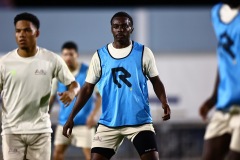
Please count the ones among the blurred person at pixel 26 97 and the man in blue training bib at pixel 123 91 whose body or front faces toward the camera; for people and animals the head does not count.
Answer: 2

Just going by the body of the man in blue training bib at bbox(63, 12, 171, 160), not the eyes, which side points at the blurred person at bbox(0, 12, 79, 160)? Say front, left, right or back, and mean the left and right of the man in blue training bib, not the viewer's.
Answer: right

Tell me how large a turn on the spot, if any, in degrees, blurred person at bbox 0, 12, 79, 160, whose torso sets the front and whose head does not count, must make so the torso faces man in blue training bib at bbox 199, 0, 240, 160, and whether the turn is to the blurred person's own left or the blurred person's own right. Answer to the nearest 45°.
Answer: approximately 45° to the blurred person's own left

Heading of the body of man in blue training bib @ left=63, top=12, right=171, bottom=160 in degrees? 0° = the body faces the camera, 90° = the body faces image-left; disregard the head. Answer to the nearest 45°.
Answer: approximately 0°
